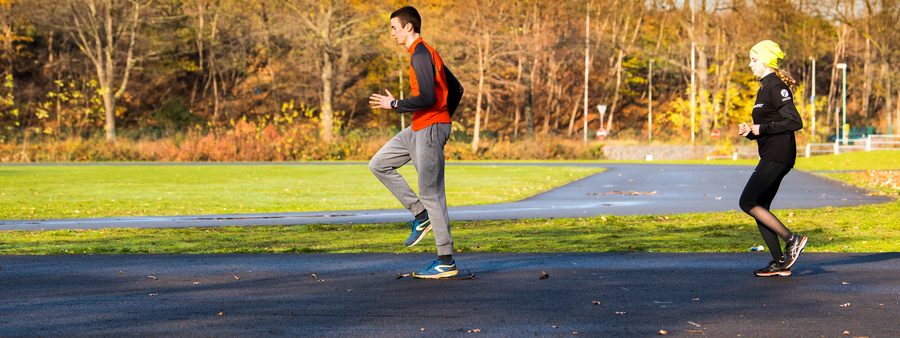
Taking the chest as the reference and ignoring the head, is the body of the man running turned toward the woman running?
no

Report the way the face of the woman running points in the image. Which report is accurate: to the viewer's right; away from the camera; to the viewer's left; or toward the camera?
to the viewer's left

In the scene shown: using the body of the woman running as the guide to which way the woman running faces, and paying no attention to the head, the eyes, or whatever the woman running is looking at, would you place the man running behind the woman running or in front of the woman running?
in front

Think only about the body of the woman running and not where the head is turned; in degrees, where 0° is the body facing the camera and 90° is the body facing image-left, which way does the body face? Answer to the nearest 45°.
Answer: approximately 90°

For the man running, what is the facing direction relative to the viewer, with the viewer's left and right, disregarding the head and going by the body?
facing to the left of the viewer

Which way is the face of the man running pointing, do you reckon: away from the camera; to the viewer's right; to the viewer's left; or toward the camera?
to the viewer's left
